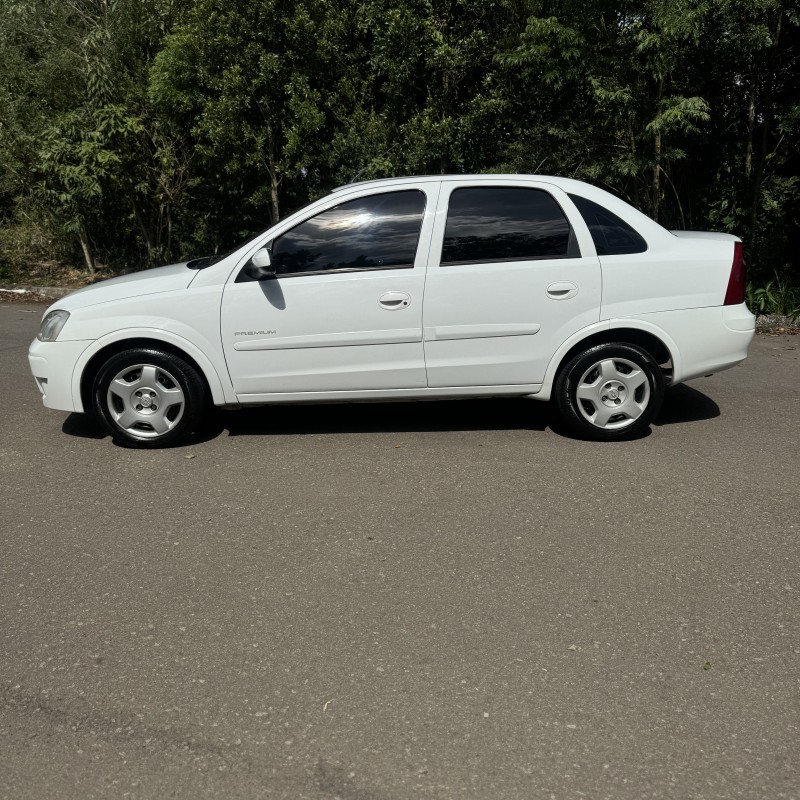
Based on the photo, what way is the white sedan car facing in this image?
to the viewer's left
